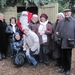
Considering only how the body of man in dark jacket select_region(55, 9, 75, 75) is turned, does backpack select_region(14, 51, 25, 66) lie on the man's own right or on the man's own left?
on the man's own right

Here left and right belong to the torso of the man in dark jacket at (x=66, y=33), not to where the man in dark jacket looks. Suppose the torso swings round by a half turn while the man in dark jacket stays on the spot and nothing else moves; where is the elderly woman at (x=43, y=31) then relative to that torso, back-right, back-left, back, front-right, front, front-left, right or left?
front-left

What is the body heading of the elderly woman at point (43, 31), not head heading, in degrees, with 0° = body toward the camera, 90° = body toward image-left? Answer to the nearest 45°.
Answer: approximately 0°
